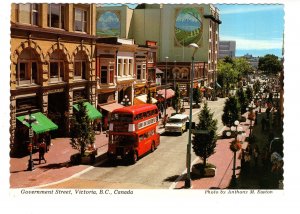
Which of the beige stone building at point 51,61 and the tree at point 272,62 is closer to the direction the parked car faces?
the beige stone building

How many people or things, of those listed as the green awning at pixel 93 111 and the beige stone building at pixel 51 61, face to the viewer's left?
0

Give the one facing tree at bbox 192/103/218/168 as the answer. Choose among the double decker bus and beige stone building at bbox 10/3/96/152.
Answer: the beige stone building

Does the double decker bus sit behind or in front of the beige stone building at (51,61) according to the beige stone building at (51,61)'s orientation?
in front

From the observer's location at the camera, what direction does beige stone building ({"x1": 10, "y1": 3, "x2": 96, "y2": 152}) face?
facing the viewer and to the right of the viewer

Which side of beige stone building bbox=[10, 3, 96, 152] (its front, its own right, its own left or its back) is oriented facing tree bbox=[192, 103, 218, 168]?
front

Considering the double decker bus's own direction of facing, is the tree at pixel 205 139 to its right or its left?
on its left

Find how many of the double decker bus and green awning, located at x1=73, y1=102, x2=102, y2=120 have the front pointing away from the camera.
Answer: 0

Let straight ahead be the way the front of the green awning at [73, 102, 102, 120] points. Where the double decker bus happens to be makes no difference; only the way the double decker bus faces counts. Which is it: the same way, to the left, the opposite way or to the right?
to the right
